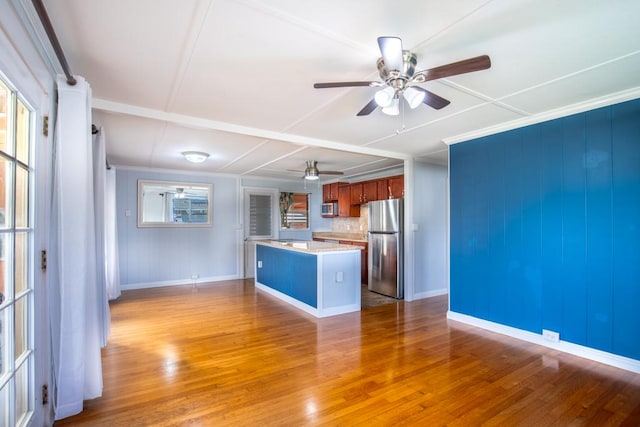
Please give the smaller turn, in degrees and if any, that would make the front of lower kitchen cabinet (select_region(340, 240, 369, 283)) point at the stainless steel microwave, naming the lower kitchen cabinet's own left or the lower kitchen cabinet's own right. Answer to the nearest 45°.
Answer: approximately 90° to the lower kitchen cabinet's own right

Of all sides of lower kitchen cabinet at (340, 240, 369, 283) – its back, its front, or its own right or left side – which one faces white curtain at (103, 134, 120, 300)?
front

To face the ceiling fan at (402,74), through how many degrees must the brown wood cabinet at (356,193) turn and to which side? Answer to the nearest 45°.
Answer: approximately 45° to its left

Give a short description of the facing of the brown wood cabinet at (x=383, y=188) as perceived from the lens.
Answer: facing the viewer and to the left of the viewer

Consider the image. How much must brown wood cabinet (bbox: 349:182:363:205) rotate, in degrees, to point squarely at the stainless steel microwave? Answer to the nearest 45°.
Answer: approximately 90° to its right

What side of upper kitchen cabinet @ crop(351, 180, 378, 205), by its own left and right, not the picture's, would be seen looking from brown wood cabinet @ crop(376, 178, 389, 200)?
left

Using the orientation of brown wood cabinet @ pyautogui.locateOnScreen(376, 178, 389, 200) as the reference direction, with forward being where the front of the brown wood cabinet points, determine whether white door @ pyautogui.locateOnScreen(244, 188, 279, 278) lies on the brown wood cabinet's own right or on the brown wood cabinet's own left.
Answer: on the brown wood cabinet's own right

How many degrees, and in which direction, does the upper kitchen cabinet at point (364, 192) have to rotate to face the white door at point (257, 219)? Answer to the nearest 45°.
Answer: approximately 45° to its right

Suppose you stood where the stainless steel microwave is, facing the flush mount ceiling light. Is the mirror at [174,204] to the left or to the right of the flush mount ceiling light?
right

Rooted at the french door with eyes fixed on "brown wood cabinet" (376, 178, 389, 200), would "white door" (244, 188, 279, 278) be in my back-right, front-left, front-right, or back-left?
front-left

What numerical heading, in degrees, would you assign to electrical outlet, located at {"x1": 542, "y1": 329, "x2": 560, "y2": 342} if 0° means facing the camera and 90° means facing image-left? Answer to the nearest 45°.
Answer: approximately 45°

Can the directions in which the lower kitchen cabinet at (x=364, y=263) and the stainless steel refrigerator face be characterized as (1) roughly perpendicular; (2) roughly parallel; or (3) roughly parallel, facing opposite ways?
roughly parallel

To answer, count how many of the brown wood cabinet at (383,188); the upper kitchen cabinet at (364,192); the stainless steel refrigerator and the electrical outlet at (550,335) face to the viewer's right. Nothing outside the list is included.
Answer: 0

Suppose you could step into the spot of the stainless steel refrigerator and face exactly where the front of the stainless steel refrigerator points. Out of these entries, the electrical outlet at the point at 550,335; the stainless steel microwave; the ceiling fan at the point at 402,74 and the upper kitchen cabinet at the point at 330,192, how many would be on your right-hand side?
2
